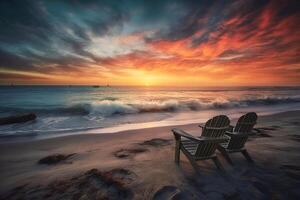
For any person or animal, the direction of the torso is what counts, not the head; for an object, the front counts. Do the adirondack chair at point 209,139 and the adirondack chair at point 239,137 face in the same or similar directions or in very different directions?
same or similar directions

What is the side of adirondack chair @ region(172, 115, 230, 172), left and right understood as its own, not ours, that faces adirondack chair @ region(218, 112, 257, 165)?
right

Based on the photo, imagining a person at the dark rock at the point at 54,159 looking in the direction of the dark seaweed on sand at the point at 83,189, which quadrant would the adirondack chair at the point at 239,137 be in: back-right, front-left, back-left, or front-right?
front-left

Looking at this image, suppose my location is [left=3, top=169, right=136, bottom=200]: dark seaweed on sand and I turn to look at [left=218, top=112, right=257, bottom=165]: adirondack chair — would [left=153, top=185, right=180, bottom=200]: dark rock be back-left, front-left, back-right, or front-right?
front-right

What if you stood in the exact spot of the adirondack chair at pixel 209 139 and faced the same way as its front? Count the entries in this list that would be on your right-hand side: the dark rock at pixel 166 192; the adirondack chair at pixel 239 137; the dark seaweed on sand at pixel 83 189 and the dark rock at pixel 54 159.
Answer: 1

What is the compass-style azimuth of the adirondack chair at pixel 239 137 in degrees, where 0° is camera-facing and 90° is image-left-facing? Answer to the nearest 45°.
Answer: approximately 135°

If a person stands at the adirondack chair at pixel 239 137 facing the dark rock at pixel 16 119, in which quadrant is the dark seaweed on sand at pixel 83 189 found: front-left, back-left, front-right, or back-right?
front-left

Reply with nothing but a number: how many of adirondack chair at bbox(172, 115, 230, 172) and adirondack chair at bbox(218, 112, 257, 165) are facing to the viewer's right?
0

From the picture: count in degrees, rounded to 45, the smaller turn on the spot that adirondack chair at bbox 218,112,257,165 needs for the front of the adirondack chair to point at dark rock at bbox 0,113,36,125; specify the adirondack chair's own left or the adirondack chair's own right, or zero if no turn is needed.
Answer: approximately 45° to the adirondack chair's own left

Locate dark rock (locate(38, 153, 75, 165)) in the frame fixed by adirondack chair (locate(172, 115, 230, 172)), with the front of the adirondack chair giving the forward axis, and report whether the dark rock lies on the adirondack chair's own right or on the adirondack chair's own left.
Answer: on the adirondack chair's own left

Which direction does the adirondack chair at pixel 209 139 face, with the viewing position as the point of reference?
facing away from the viewer and to the left of the viewer

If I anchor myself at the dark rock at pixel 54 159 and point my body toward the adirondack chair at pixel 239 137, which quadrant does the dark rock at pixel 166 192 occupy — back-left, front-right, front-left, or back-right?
front-right

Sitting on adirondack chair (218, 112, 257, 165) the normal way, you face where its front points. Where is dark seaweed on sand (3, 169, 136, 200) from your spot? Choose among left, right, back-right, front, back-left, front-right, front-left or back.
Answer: left

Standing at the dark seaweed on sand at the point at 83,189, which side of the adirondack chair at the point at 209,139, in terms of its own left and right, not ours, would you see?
left
